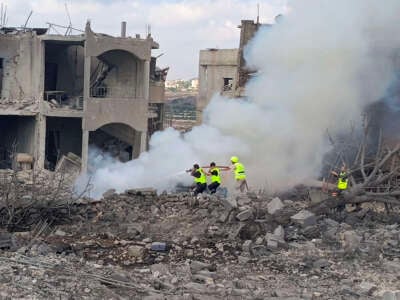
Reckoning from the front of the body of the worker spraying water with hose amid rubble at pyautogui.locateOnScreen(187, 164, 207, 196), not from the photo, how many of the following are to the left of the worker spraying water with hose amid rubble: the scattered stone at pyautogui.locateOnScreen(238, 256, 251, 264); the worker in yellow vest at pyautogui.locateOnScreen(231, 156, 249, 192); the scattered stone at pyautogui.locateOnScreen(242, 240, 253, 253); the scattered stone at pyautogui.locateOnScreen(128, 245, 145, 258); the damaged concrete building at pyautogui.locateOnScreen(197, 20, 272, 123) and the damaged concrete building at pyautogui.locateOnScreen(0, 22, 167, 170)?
3

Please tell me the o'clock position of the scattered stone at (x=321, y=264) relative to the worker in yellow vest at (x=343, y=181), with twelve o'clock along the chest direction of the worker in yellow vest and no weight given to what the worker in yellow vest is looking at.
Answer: The scattered stone is roughly at 12 o'clock from the worker in yellow vest.

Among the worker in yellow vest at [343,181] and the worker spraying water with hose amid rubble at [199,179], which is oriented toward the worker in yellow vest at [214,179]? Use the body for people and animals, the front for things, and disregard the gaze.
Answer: the worker in yellow vest at [343,181]

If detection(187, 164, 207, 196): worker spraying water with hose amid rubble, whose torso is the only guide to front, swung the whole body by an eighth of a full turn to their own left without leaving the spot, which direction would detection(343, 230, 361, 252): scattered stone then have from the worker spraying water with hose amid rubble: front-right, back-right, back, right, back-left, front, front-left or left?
left

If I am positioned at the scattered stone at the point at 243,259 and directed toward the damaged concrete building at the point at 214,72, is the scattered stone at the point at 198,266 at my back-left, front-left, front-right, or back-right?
back-left

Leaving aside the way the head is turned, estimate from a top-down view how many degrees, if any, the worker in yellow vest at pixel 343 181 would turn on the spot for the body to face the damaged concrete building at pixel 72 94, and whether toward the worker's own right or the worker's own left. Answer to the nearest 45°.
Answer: approximately 45° to the worker's own right

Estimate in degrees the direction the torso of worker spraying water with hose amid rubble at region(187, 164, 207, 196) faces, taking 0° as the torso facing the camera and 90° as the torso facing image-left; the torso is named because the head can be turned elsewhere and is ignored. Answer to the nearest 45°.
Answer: approximately 90°

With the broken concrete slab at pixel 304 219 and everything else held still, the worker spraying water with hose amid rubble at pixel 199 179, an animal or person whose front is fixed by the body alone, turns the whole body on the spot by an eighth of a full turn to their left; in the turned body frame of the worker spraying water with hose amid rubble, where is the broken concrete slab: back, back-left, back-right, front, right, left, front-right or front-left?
left

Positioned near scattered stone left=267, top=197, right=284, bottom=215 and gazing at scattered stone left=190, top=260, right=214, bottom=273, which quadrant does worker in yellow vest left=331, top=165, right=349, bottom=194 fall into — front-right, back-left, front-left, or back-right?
back-left

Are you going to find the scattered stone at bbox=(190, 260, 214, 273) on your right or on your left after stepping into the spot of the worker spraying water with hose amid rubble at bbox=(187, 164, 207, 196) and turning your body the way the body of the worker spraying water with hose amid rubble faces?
on your left
